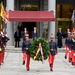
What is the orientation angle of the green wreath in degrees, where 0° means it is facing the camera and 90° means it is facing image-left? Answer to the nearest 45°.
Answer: approximately 0°
